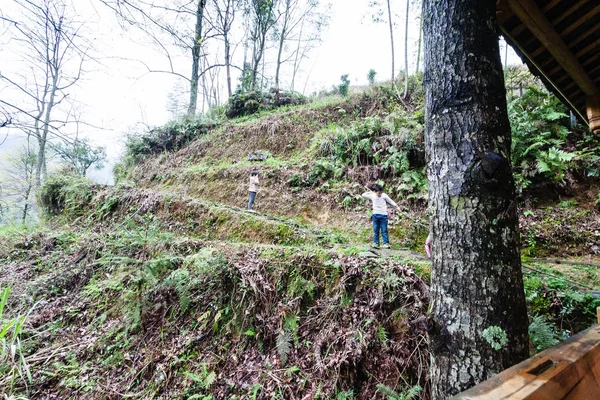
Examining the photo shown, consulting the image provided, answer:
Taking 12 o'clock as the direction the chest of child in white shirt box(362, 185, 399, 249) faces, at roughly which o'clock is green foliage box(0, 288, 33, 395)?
The green foliage is roughly at 2 o'clock from the child in white shirt.

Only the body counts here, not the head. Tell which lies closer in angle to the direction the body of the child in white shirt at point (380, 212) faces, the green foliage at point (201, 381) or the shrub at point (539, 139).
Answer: the green foliage

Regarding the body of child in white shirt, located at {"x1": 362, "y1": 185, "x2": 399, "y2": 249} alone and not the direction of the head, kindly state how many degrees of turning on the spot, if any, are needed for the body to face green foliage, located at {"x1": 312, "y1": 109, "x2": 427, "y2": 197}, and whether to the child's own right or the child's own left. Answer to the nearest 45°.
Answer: approximately 180°

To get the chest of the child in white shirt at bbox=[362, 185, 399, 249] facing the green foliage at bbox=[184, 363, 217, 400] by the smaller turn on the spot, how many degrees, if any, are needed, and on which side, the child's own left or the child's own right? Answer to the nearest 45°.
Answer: approximately 45° to the child's own right

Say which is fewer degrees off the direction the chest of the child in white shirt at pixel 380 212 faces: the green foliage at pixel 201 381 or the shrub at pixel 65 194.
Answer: the green foliage

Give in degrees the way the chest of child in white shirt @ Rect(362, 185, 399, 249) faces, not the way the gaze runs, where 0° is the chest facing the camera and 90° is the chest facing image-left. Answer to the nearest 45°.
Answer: approximately 0°

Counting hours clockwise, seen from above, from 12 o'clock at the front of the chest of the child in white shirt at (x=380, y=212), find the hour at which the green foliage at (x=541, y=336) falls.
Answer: The green foliage is roughly at 11 o'clock from the child in white shirt.

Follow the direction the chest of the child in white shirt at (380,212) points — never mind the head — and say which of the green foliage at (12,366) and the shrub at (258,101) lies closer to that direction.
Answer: the green foliage

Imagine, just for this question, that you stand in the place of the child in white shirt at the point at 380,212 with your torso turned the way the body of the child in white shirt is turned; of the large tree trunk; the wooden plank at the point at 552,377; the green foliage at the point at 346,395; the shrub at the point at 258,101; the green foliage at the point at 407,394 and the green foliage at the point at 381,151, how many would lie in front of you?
4

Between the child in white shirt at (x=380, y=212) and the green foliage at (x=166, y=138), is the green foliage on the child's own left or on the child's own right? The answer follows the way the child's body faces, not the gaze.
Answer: on the child's own right

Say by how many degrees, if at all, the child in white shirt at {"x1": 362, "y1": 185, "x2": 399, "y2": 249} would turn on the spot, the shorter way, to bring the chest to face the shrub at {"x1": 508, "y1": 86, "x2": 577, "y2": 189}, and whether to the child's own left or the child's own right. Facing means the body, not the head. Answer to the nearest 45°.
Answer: approximately 135° to the child's own left

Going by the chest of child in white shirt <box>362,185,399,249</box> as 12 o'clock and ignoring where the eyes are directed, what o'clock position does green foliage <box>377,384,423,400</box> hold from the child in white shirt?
The green foliage is roughly at 12 o'clock from the child in white shirt.

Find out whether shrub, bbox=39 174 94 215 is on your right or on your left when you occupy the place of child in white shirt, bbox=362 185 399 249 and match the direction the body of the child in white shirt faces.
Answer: on your right
